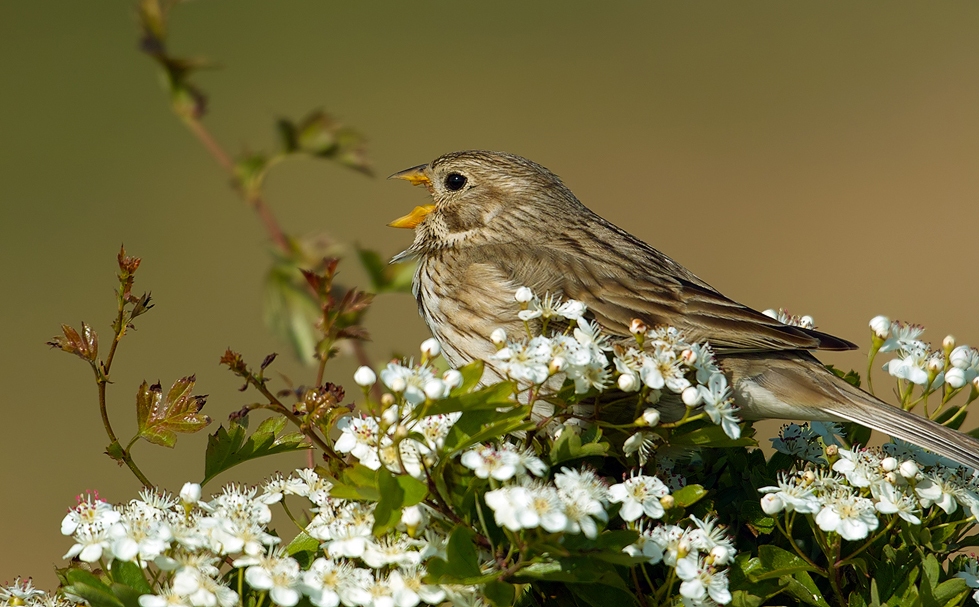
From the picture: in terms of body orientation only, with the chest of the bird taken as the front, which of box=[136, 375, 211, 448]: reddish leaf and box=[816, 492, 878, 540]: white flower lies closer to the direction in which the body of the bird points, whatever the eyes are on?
the reddish leaf

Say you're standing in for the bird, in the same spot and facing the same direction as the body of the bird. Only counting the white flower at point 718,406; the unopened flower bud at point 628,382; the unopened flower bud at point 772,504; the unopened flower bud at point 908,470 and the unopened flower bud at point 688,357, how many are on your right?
0

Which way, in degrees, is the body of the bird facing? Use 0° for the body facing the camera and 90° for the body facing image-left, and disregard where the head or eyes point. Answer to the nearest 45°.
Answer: approximately 90°

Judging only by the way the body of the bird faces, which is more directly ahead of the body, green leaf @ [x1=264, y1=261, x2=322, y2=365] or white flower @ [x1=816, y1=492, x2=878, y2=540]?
the green leaf

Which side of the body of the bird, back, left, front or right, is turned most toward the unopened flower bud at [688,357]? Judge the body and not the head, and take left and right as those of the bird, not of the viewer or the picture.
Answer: left

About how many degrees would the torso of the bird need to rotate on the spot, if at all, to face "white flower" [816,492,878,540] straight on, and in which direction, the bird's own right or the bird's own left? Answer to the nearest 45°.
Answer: approximately 90° to the bird's own left

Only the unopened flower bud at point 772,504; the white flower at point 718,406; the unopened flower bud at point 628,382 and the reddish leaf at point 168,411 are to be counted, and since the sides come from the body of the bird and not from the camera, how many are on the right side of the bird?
0

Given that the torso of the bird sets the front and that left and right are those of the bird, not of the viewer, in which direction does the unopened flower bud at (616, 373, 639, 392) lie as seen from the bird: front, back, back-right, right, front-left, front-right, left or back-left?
left

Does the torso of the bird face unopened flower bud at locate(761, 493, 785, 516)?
no
